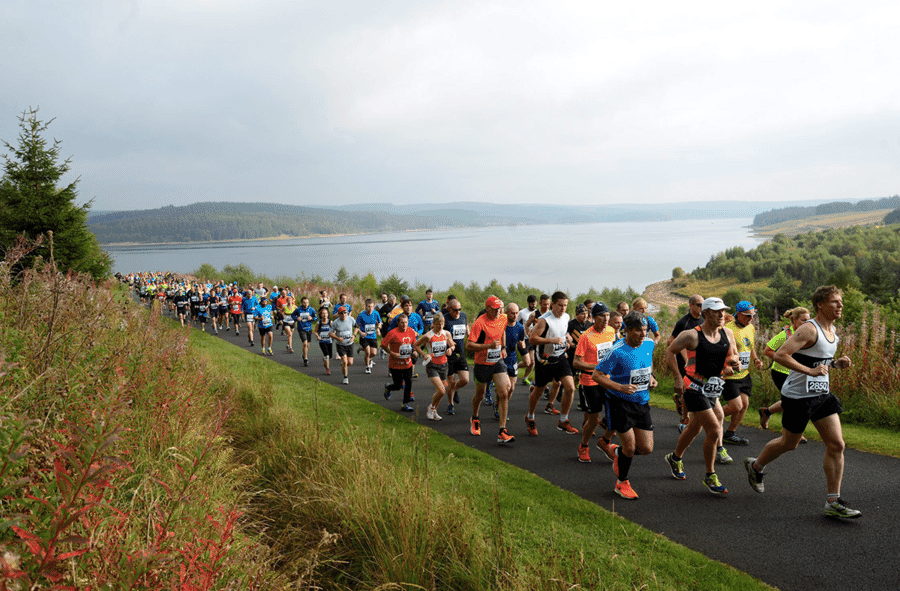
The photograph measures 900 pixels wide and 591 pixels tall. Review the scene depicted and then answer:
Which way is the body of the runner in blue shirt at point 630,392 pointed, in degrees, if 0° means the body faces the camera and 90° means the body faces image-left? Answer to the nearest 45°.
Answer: approximately 315°

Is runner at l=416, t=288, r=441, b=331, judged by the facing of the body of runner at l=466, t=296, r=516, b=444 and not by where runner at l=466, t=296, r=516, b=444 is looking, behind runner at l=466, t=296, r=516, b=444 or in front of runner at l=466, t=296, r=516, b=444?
behind

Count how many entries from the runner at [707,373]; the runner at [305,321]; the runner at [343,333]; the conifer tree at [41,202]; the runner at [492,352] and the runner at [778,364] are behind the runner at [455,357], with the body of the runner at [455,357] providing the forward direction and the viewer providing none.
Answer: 3

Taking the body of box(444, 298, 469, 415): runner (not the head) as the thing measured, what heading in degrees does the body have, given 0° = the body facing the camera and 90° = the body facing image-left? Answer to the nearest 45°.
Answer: approximately 315°

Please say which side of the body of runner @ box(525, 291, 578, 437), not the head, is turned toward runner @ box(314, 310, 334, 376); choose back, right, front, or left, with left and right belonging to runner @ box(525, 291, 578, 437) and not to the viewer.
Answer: back
